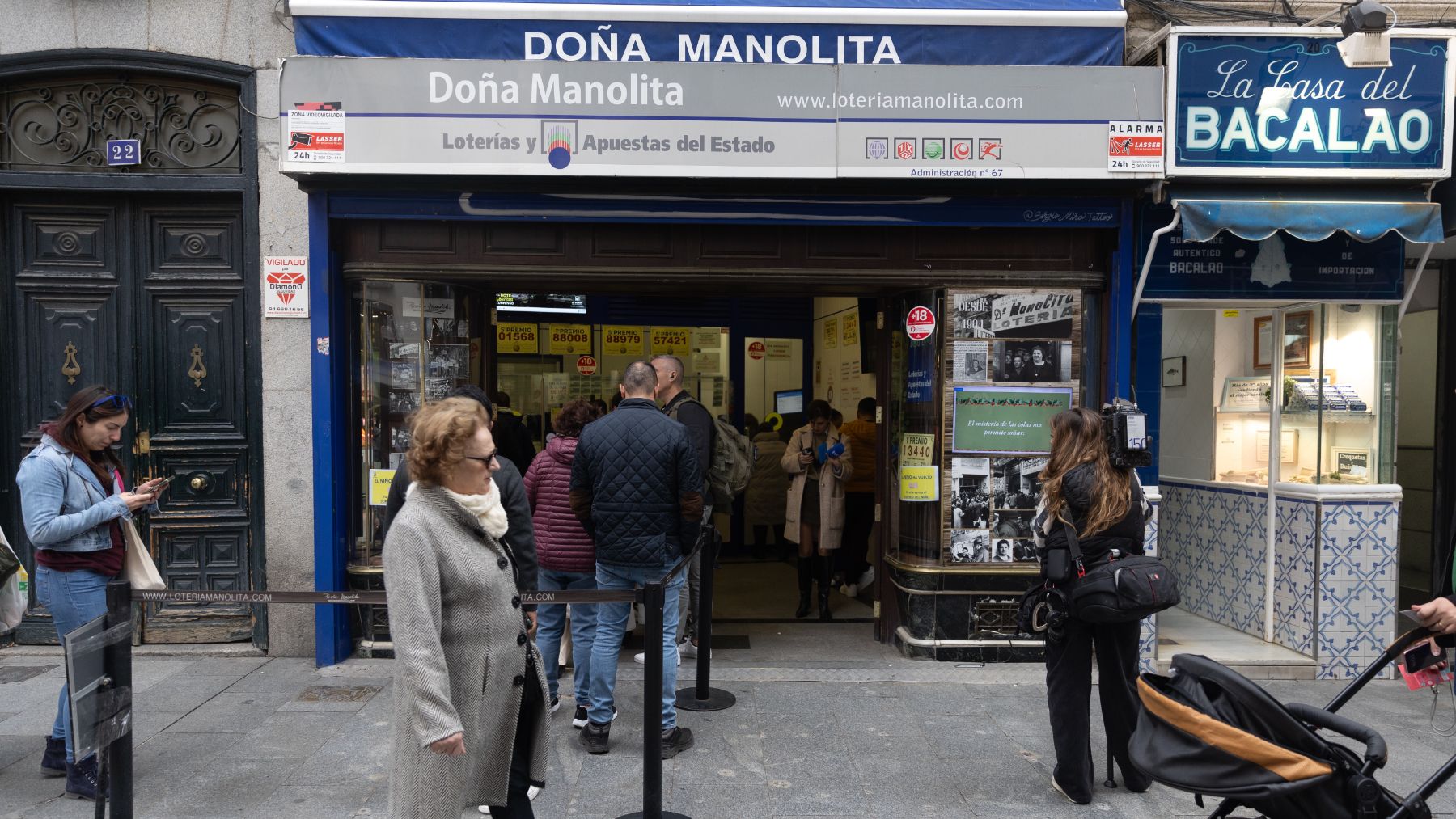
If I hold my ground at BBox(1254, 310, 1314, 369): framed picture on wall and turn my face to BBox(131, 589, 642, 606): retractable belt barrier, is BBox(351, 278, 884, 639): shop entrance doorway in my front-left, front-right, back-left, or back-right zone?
front-right

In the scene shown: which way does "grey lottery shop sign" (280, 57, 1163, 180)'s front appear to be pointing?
toward the camera

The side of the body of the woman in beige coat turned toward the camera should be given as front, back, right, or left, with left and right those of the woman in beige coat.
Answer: front

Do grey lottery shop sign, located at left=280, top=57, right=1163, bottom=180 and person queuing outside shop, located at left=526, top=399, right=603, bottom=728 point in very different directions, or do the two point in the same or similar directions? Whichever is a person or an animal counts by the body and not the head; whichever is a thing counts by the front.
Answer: very different directions

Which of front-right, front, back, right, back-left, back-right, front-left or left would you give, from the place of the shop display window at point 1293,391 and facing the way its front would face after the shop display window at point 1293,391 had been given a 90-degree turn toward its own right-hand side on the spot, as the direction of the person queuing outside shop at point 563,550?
front-left

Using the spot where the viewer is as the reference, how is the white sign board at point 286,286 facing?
facing the viewer

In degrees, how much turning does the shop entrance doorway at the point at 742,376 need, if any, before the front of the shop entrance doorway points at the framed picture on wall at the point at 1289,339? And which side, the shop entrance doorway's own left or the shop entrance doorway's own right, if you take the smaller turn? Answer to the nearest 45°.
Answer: approximately 45° to the shop entrance doorway's own left

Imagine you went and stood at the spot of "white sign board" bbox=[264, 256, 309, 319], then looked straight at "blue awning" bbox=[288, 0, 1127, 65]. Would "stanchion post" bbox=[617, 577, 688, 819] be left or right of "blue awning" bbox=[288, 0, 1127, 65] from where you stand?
right

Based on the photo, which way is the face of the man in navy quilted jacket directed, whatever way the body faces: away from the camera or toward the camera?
away from the camera

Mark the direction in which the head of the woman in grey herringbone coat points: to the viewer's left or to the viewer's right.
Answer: to the viewer's right

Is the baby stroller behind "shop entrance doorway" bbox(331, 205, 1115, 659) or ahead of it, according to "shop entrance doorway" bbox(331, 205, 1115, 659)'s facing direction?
ahead

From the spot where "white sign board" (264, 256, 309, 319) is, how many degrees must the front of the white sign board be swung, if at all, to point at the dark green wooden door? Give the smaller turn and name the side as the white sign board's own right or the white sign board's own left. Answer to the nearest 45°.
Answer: approximately 135° to the white sign board's own right

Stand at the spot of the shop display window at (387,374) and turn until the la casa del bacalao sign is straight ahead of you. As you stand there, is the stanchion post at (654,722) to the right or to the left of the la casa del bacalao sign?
right

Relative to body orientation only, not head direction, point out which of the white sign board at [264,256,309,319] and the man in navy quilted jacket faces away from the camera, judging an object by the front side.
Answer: the man in navy quilted jacket

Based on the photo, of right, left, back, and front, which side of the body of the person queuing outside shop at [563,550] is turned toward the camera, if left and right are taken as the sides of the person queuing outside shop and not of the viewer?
back

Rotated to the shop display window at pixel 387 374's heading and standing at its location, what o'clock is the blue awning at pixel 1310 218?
The blue awning is roughly at 10 o'clock from the shop display window.

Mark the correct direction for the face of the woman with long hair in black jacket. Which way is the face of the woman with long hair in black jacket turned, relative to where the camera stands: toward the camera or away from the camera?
away from the camera
